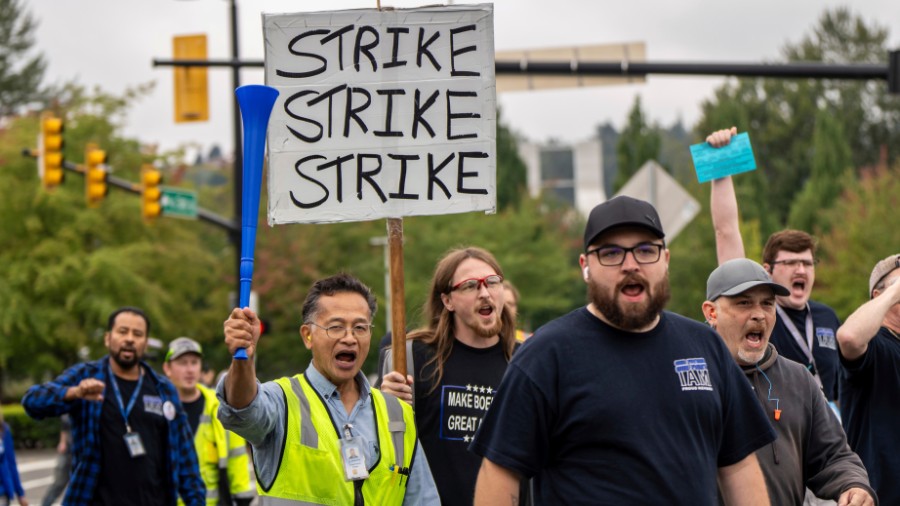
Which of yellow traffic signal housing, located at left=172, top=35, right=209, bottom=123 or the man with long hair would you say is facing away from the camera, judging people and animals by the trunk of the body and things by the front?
the yellow traffic signal housing

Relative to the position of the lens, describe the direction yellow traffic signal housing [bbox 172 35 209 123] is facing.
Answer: facing away from the viewer

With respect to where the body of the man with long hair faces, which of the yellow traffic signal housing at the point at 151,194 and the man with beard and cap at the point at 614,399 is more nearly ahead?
the man with beard and cap

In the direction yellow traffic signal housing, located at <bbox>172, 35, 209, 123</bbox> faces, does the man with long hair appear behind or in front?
behind

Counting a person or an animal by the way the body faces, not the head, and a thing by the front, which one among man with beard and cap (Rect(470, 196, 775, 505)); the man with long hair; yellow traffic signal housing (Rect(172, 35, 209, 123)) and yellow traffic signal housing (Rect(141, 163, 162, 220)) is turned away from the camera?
yellow traffic signal housing (Rect(172, 35, 209, 123))

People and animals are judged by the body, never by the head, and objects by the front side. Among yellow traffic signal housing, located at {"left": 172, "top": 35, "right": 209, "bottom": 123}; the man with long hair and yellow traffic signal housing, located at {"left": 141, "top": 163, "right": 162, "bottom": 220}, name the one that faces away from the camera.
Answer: yellow traffic signal housing, located at {"left": 172, "top": 35, "right": 209, "bottom": 123}

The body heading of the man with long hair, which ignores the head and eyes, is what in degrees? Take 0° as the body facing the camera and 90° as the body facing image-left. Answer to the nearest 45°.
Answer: approximately 315°

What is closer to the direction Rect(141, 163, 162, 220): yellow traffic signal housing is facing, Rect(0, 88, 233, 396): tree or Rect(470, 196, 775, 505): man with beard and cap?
the man with beard and cap

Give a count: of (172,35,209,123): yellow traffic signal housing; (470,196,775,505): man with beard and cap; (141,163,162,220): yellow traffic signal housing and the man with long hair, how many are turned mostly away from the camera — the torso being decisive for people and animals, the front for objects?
1

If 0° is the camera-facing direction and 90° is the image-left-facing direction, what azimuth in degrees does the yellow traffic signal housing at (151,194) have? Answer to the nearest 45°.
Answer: approximately 315°
